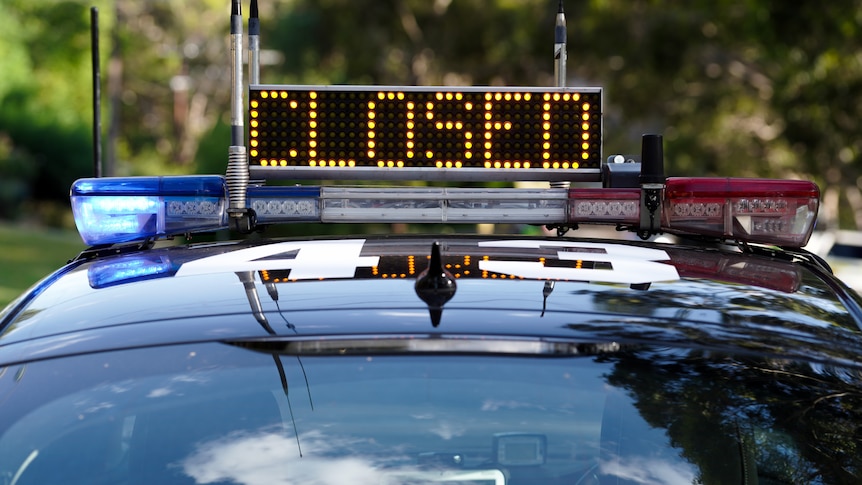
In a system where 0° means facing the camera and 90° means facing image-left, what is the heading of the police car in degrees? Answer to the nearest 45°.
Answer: approximately 180°
